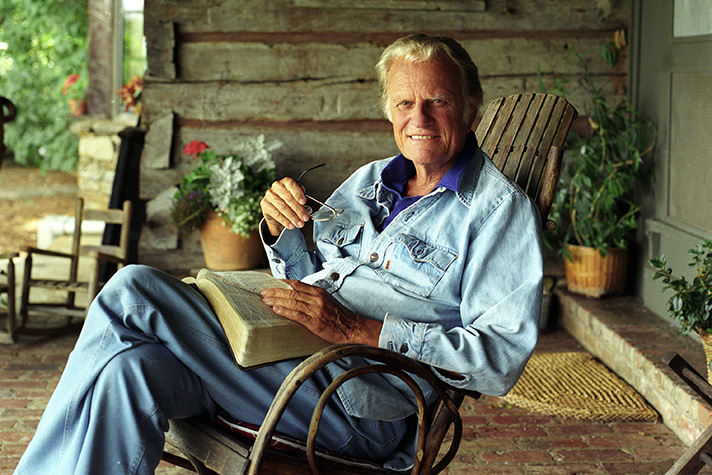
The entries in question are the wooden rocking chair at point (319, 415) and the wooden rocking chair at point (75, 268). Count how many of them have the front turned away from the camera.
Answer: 0

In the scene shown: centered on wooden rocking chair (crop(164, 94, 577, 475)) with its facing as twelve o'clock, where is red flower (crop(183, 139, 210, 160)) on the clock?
The red flower is roughly at 4 o'clock from the wooden rocking chair.

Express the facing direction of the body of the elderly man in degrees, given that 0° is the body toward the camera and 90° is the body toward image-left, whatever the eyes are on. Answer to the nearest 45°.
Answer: approximately 45°

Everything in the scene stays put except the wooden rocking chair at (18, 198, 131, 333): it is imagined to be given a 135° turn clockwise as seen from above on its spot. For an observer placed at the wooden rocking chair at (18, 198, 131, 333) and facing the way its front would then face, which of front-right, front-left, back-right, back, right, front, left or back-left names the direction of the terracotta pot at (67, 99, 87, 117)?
front

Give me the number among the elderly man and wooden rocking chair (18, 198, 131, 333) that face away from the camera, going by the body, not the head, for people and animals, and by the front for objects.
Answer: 0

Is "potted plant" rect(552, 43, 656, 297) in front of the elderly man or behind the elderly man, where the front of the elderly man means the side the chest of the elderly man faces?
behind
